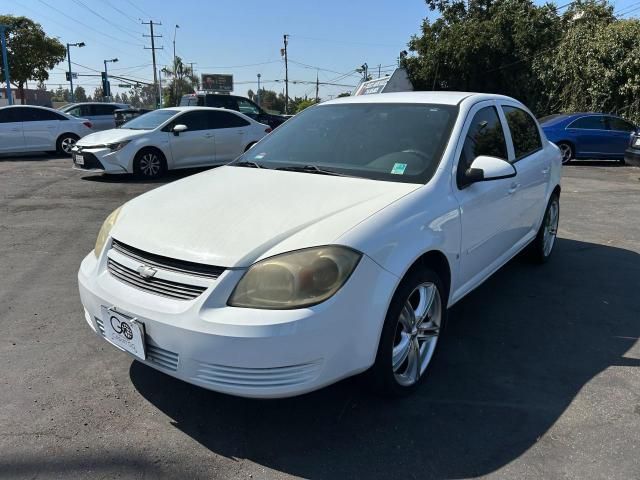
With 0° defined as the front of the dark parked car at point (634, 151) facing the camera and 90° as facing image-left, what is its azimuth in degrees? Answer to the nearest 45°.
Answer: approximately 45°

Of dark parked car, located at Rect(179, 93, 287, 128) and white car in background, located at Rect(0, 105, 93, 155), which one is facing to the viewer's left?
the white car in background

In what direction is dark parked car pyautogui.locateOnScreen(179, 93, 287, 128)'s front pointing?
to the viewer's right

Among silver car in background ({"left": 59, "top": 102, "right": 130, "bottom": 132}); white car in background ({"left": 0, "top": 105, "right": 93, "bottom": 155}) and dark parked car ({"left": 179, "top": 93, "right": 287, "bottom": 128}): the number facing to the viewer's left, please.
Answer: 2

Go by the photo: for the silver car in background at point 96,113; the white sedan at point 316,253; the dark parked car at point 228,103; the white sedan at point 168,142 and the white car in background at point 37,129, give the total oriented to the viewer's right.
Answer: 1

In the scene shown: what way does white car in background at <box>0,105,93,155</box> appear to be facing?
to the viewer's left

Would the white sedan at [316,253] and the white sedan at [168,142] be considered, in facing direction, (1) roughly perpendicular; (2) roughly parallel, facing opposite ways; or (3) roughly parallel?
roughly parallel

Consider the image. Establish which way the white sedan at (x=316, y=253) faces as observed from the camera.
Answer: facing the viewer and to the left of the viewer

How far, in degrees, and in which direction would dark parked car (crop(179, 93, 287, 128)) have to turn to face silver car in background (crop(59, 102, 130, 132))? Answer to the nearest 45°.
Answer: approximately 135° to its left

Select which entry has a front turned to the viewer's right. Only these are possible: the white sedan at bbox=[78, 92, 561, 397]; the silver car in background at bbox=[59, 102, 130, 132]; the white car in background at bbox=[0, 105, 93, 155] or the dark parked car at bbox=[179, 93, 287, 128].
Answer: the dark parked car

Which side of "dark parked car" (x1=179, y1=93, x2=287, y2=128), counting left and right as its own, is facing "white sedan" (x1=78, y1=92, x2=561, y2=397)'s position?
right

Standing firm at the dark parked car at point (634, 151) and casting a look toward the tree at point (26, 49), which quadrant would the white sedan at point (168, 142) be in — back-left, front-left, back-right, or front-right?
front-left

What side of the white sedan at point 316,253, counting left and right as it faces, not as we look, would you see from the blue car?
back
